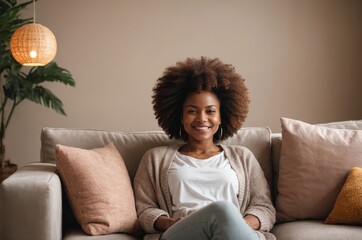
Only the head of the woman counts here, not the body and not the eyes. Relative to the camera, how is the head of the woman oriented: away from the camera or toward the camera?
toward the camera

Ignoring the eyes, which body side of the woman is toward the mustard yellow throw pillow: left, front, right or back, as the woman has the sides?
left

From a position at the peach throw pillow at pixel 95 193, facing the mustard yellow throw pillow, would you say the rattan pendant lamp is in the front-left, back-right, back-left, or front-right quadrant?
back-left

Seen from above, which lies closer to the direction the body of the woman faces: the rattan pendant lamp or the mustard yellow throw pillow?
the mustard yellow throw pillow

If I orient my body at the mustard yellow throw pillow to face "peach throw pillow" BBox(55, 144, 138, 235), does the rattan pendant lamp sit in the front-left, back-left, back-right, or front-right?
front-right

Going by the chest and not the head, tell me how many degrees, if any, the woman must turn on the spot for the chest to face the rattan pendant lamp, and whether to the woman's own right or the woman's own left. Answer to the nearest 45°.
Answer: approximately 135° to the woman's own right

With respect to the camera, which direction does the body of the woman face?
toward the camera

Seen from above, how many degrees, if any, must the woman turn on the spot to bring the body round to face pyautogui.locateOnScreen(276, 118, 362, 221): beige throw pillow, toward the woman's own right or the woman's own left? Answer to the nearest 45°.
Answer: approximately 90° to the woman's own left

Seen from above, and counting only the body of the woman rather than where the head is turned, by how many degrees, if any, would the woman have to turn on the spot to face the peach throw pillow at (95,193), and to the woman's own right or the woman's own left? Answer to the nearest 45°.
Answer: approximately 45° to the woman's own right

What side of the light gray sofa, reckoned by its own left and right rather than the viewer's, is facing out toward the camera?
front
